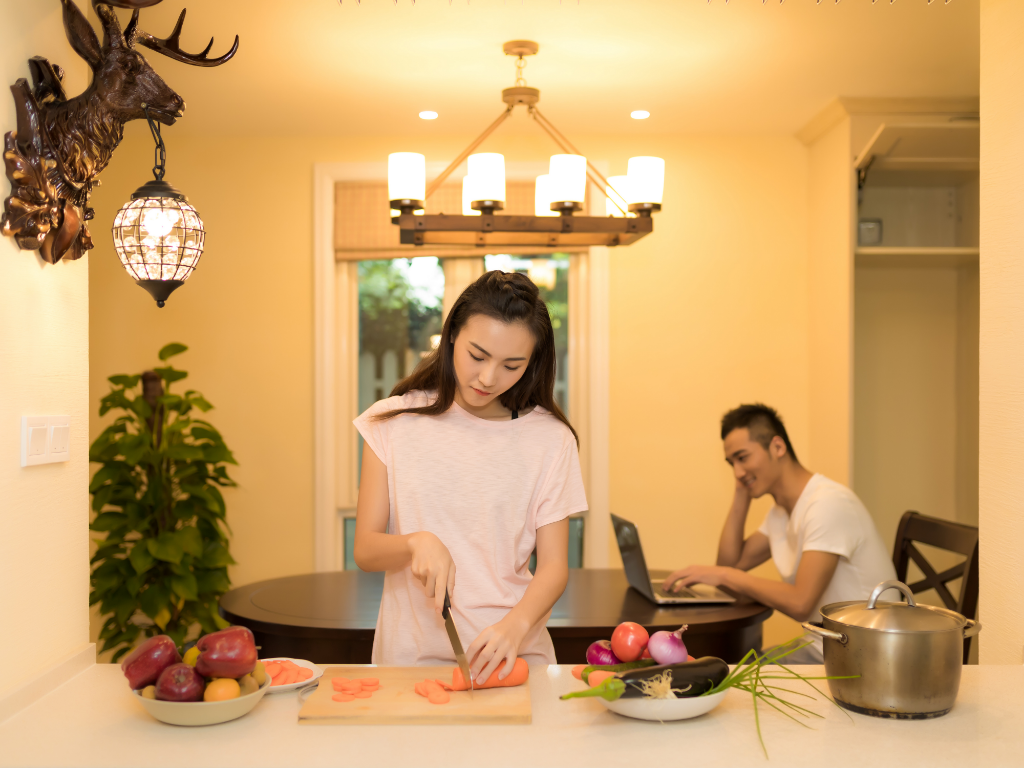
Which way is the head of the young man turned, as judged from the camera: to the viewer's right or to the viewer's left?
to the viewer's left

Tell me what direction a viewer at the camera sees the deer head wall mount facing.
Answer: facing to the right of the viewer

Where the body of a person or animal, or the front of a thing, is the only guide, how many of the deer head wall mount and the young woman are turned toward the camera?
1

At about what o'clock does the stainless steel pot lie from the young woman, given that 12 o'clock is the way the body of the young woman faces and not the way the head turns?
The stainless steel pot is roughly at 10 o'clock from the young woman.

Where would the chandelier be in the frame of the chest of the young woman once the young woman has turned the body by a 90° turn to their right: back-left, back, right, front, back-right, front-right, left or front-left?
right

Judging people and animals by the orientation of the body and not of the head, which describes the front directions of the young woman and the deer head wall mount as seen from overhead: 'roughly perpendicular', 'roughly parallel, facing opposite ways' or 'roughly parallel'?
roughly perpendicular
